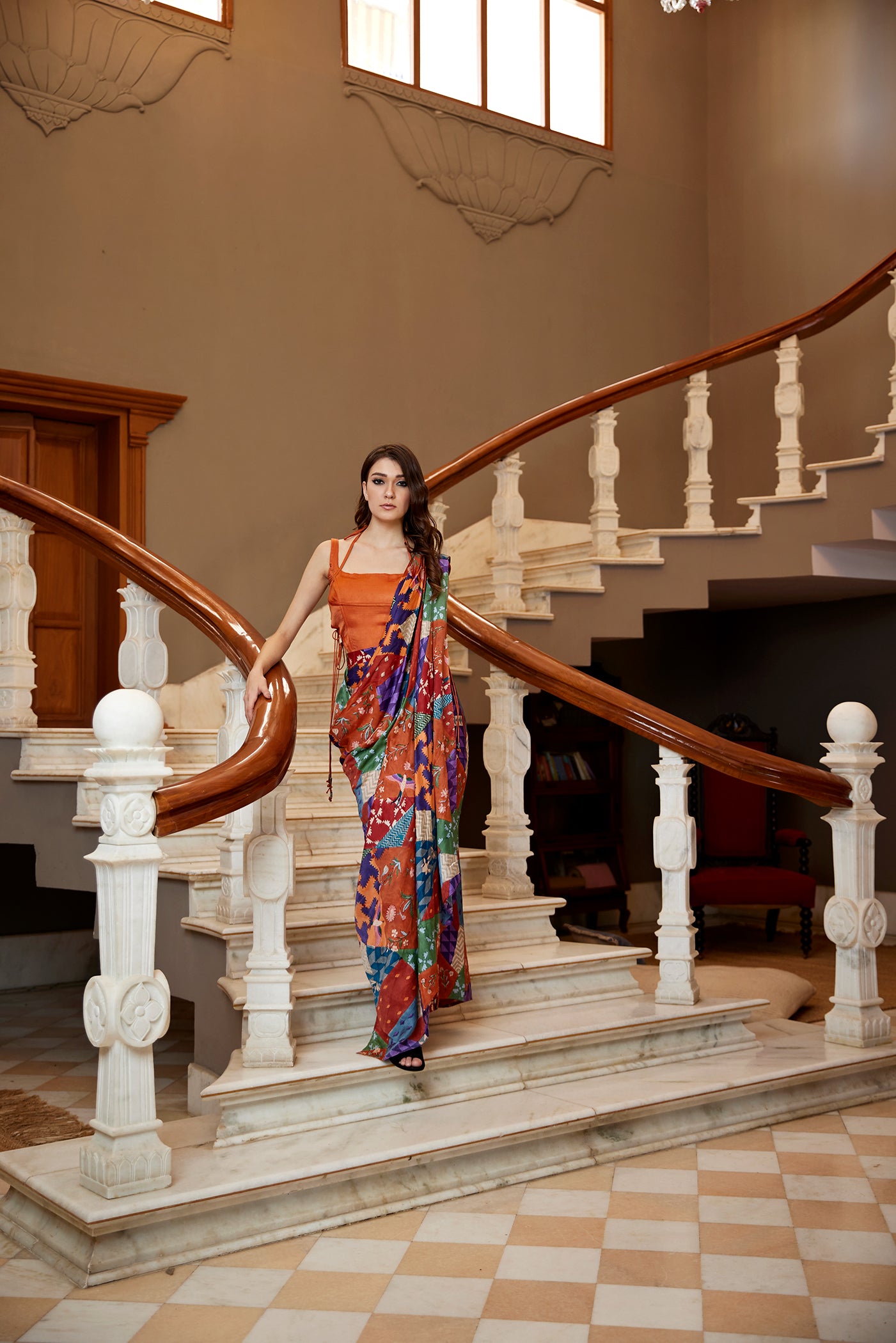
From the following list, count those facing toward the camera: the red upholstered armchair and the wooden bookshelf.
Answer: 2

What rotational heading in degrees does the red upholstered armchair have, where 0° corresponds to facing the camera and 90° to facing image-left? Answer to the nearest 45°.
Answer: approximately 0°

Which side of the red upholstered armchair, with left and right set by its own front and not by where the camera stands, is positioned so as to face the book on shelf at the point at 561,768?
right

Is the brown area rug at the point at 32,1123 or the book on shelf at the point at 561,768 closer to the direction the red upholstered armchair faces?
the brown area rug

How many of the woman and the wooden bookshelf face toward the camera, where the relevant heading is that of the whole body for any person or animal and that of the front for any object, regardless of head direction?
2

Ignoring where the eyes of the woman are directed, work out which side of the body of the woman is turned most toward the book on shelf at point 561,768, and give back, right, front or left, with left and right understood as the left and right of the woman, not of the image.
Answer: back
